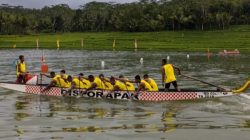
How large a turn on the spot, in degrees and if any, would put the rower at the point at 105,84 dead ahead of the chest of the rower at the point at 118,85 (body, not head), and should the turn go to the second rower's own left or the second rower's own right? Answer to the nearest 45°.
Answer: approximately 45° to the second rower's own right

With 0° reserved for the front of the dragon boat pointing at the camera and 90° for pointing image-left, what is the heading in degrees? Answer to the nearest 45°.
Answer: approximately 90°

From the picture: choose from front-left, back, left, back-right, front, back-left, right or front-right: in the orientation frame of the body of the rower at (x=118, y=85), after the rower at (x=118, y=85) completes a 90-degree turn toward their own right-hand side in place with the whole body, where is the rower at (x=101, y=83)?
front-left

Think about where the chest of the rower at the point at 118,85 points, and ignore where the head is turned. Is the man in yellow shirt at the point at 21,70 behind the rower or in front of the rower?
in front

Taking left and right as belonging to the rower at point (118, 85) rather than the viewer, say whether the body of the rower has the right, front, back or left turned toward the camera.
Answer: left
